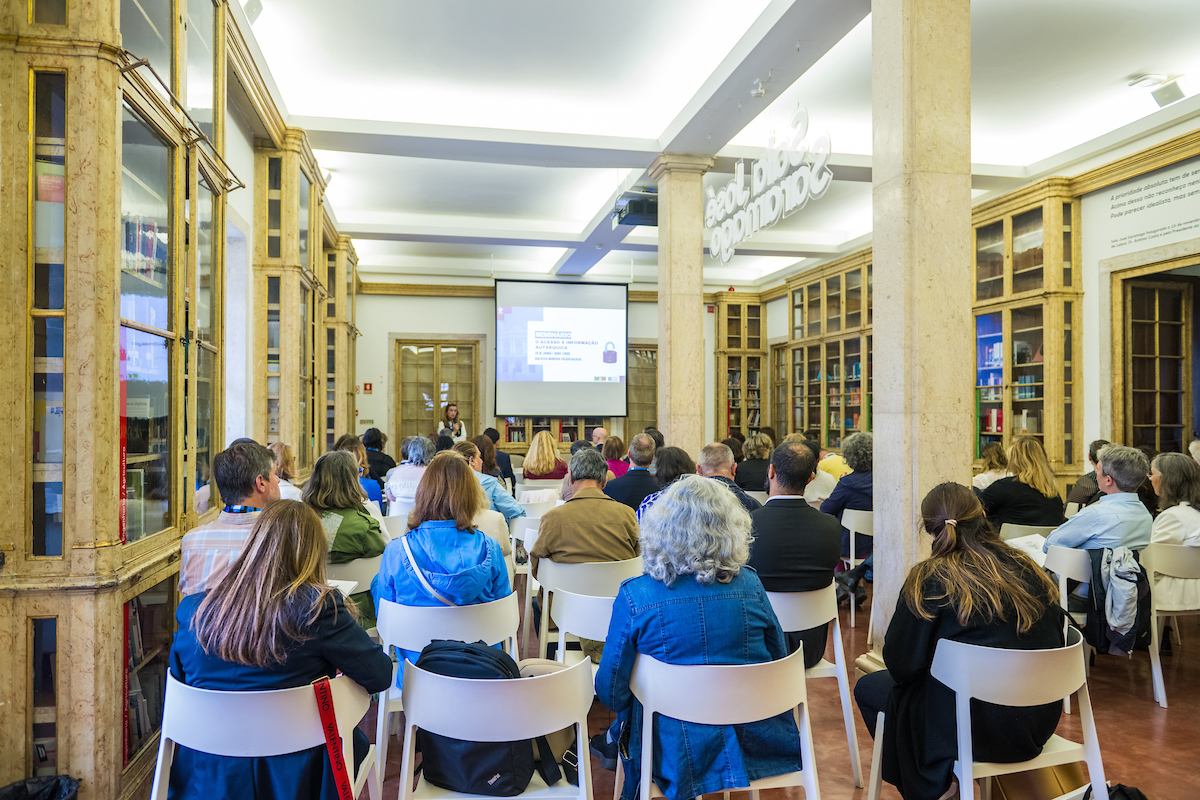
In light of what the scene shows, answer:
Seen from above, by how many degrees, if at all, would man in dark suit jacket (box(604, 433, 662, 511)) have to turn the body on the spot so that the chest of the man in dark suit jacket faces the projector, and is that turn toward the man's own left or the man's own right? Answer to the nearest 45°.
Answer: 0° — they already face it

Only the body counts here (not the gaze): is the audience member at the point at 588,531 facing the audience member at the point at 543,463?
yes

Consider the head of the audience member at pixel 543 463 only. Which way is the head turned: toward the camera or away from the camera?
away from the camera

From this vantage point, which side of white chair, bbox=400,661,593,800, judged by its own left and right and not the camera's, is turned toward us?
back

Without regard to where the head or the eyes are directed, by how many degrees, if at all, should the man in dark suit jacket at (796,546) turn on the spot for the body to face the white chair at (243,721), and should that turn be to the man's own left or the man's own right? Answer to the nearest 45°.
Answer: approximately 135° to the man's own left

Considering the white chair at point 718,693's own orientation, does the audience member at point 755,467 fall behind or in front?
in front

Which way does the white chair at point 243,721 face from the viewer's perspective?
away from the camera

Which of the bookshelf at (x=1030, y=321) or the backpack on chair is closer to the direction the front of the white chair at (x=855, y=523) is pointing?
the bookshelf

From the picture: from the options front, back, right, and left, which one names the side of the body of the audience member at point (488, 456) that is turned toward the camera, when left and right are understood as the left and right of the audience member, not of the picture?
back

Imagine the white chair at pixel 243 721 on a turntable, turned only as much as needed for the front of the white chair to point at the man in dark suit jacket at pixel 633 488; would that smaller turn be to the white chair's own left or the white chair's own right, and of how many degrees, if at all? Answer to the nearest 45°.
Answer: approximately 45° to the white chair's own right

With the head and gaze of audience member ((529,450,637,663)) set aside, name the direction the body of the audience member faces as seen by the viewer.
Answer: away from the camera

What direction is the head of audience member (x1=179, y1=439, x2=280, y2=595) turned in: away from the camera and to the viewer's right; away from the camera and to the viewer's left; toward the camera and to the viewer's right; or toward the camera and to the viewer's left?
away from the camera and to the viewer's right

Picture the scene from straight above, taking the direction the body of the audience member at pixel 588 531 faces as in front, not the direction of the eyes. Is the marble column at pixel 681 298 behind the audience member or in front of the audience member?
in front

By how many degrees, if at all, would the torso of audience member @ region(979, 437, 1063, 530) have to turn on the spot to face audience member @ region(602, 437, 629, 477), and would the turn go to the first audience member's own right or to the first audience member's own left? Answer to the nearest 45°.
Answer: approximately 45° to the first audience member's own left

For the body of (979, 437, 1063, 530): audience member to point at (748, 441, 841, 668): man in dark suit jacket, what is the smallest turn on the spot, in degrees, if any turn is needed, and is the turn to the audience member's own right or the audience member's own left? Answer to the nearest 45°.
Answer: approximately 135° to the audience member's own left

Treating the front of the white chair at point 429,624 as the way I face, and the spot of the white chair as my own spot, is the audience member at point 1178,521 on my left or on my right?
on my right

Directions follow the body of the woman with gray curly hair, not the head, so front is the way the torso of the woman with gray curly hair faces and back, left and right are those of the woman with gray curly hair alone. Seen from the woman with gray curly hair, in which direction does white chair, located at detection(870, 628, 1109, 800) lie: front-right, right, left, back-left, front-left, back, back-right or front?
right

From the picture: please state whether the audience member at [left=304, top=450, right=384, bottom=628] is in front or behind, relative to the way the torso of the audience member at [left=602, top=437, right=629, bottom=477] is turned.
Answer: behind

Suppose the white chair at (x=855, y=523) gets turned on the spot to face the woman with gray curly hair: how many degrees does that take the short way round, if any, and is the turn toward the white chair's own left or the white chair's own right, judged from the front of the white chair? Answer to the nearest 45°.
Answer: approximately 135° to the white chair's own left

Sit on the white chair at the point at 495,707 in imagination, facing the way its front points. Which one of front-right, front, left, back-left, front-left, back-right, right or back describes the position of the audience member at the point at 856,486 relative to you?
front-right

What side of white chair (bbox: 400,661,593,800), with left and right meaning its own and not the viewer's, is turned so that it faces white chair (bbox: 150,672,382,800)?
left

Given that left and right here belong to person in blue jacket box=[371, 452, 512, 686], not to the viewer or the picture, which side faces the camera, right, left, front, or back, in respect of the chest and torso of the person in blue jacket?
back
